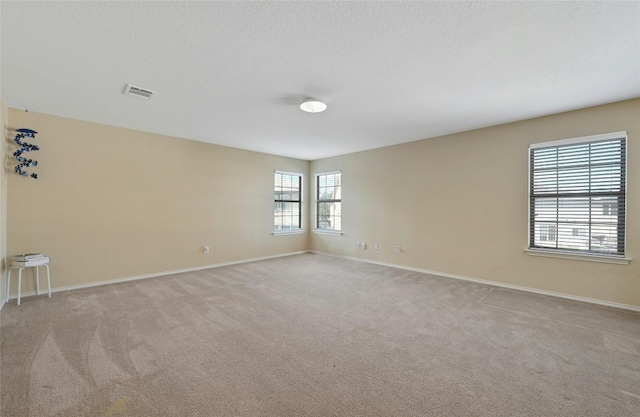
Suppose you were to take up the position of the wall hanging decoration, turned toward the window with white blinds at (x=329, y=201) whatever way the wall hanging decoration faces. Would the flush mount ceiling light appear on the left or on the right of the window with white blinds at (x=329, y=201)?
right

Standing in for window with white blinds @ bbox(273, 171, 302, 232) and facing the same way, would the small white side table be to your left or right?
on your right

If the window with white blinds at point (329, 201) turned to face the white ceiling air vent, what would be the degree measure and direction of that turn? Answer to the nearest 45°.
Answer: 0° — it already faces it

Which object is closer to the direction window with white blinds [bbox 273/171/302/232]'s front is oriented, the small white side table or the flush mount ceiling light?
the flush mount ceiling light

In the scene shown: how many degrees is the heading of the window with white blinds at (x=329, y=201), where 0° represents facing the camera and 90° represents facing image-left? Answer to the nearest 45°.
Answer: approximately 45°

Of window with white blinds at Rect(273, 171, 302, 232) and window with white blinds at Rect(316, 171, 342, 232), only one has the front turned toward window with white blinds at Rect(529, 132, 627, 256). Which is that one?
window with white blinds at Rect(273, 171, 302, 232)

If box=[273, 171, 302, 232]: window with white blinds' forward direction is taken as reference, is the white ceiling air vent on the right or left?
on its right

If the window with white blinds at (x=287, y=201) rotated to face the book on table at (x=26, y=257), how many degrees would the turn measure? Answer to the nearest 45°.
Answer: approximately 90° to its right

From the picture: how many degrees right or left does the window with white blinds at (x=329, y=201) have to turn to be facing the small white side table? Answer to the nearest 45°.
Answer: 0° — it already faces it

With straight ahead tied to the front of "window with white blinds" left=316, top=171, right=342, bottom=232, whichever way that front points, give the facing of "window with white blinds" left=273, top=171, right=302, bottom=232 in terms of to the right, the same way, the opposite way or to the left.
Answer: to the left

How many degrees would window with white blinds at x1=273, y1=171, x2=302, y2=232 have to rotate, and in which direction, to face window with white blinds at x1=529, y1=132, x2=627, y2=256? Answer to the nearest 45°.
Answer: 0° — it already faces it

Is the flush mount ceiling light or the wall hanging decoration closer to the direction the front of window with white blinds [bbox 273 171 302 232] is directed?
the flush mount ceiling light
